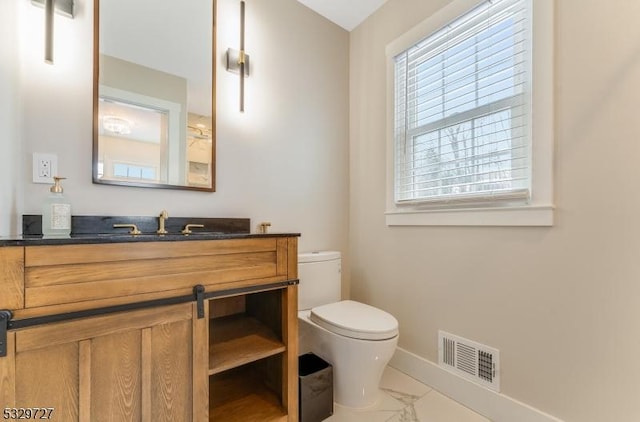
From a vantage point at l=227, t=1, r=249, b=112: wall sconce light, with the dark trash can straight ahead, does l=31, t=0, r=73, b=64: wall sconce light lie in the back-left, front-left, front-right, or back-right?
back-right

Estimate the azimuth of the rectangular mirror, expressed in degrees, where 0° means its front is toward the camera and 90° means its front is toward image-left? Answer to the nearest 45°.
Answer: approximately 0°

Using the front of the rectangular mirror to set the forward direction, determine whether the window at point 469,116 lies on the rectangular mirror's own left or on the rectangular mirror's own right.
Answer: on the rectangular mirror's own left

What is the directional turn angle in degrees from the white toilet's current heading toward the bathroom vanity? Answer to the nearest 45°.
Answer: approximately 90° to its right

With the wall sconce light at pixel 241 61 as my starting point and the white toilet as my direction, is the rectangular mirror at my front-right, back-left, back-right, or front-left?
back-right
